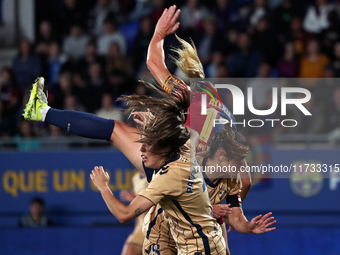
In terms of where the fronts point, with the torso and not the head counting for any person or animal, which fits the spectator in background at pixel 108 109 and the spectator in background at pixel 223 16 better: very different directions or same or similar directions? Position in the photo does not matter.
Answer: same or similar directions

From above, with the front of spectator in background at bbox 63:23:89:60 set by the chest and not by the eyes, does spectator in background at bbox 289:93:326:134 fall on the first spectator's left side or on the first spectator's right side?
on the first spectator's left side

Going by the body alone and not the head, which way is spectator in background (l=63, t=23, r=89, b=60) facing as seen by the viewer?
toward the camera

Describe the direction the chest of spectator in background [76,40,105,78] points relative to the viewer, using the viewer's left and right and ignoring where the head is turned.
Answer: facing the viewer

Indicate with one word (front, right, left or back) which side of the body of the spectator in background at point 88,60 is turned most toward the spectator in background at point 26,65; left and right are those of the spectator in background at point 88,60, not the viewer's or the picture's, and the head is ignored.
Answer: right

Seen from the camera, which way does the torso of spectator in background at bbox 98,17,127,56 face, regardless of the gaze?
toward the camera

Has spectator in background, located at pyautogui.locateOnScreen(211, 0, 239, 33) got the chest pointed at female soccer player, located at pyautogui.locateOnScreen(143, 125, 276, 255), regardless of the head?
yes

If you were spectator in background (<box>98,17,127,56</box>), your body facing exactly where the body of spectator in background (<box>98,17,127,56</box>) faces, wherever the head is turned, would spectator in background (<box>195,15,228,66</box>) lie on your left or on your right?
on your left

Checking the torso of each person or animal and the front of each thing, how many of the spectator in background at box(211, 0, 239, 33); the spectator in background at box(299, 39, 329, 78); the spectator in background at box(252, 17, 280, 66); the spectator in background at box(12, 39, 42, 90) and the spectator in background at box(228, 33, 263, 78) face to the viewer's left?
0
